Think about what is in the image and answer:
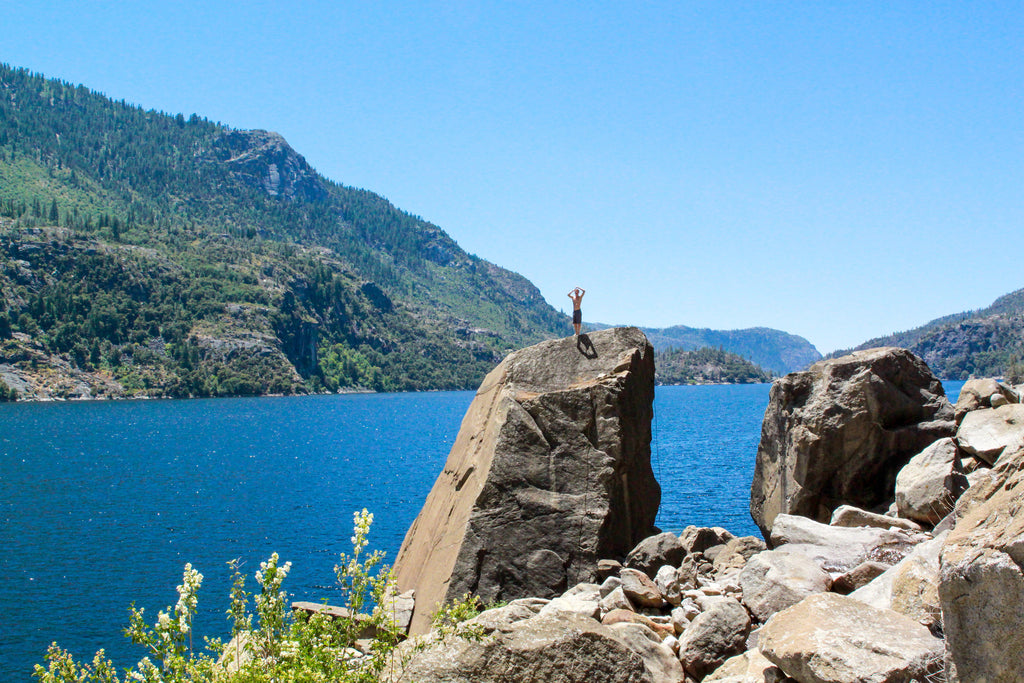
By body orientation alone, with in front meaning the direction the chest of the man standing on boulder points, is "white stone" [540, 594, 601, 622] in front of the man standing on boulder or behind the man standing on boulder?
in front

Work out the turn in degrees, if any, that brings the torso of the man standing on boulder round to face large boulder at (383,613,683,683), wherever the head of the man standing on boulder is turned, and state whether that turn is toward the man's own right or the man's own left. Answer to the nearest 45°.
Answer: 0° — they already face it

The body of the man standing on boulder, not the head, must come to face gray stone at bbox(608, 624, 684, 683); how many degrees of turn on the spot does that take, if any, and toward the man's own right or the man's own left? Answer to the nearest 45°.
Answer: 0° — they already face it

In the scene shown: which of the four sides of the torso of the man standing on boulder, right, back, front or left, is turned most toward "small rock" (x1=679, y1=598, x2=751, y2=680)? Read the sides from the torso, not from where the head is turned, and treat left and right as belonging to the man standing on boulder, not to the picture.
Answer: front

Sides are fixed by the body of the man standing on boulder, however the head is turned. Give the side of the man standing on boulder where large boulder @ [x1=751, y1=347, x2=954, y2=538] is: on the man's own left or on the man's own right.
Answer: on the man's own left

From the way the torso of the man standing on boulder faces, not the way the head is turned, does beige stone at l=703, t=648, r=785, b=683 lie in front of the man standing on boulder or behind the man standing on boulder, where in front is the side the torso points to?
in front
